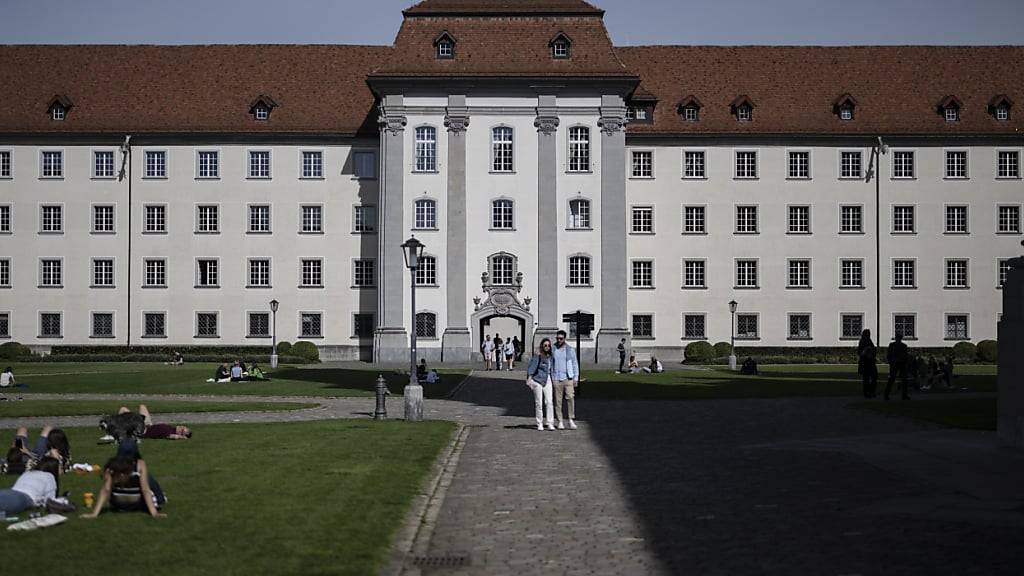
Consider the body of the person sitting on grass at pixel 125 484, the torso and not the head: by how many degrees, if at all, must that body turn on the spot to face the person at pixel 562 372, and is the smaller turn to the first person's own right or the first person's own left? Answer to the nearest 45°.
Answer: approximately 45° to the first person's own right

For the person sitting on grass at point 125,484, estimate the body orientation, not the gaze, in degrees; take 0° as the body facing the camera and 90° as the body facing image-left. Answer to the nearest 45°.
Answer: approximately 180°

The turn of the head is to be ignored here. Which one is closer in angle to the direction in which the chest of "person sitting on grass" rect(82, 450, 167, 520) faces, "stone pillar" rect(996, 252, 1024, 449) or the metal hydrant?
the metal hydrant

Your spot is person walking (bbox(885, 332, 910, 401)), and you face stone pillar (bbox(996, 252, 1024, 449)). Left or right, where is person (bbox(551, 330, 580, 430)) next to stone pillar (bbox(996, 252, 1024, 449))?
right

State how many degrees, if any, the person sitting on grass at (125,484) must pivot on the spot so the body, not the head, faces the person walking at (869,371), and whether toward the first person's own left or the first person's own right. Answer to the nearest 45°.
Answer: approximately 45° to the first person's own right

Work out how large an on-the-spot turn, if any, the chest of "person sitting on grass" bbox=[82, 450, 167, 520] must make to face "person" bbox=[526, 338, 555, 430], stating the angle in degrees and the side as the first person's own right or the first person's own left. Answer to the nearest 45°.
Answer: approximately 45° to the first person's own right

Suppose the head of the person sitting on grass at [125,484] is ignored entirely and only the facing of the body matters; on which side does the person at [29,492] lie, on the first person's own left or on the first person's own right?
on the first person's own left

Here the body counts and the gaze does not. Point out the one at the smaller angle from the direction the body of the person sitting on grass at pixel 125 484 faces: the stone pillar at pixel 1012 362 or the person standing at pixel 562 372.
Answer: the person standing

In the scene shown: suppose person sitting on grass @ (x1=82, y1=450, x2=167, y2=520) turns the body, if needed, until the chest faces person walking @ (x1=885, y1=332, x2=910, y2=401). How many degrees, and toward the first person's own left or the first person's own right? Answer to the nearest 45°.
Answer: approximately 45° to the first person's own right
